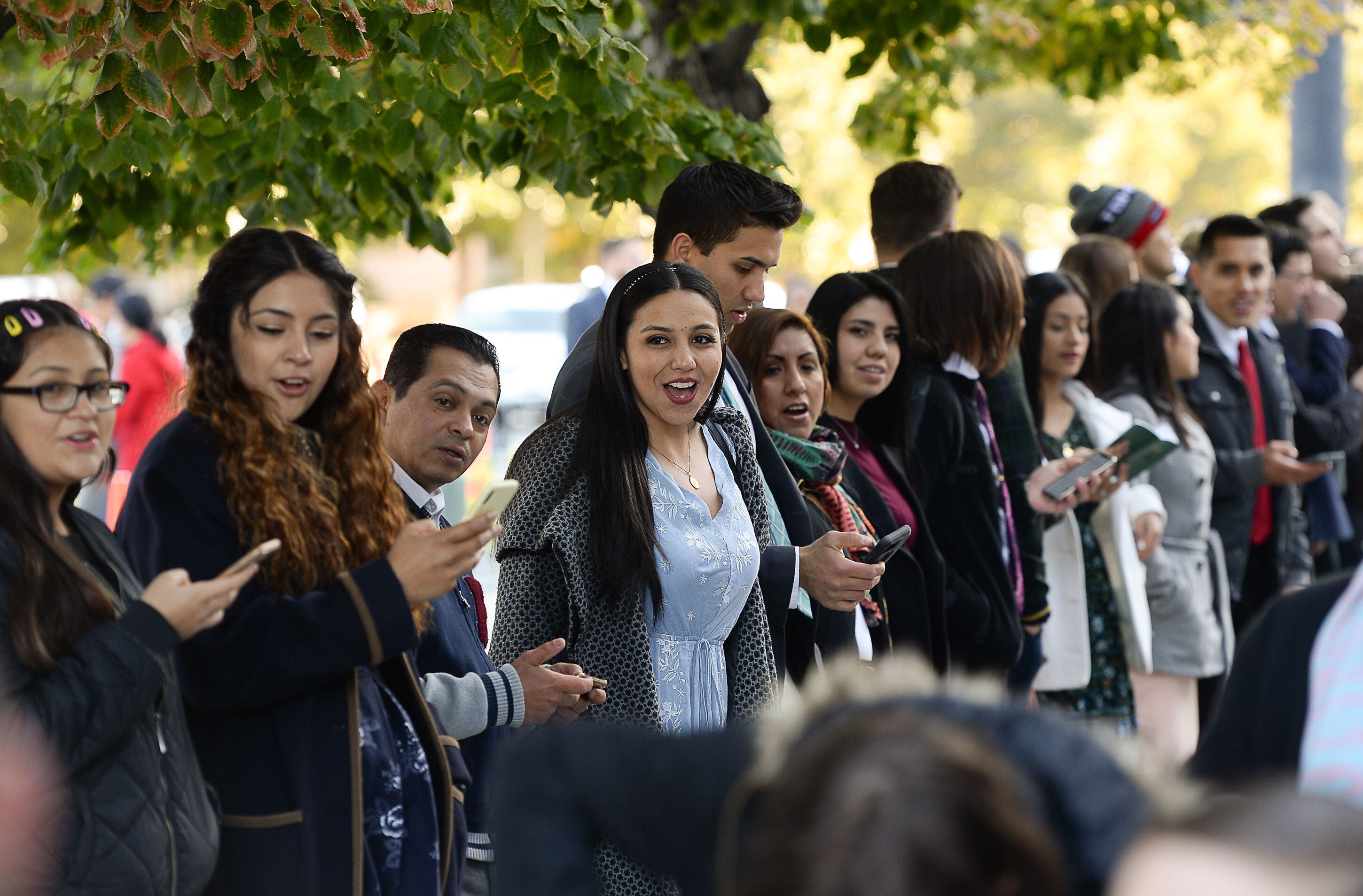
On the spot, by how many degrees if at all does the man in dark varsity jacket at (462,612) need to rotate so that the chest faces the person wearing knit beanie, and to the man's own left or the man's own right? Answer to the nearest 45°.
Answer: approximately 90° to the man's own left

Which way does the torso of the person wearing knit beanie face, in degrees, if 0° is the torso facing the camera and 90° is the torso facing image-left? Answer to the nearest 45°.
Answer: approximately 270°

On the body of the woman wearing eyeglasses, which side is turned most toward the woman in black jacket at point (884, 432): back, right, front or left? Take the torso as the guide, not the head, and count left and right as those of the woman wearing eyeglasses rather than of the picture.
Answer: left

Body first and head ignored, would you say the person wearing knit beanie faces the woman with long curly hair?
no

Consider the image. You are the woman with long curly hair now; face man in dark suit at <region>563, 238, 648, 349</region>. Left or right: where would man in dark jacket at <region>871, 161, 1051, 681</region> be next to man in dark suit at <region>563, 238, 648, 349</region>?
right

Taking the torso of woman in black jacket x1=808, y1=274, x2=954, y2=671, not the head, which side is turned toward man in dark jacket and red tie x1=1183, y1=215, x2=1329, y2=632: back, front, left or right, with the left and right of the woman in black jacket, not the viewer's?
left

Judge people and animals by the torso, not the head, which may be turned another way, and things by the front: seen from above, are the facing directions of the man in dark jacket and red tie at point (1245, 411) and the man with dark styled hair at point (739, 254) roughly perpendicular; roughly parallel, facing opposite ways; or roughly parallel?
roughly parallel

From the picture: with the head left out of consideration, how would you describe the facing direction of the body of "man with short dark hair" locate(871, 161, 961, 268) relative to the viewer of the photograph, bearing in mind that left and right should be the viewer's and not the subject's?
facing away from the viewer and to the right of the viewer

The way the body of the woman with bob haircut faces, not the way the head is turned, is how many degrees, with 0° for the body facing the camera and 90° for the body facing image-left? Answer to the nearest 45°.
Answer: approximately 270°

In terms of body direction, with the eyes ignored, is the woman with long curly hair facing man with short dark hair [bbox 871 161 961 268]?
no

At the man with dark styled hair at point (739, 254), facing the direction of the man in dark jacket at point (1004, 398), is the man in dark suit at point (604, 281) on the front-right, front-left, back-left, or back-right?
front-left

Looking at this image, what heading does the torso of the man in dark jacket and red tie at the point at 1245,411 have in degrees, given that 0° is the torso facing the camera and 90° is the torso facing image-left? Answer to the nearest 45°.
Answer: approximately 315°

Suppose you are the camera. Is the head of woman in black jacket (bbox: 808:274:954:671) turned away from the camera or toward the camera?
toward the camera

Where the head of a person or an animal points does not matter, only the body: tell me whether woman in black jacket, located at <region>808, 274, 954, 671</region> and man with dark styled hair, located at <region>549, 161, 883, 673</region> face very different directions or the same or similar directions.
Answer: same or similar directions

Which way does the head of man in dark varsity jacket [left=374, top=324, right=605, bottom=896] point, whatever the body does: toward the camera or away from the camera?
toward the camera

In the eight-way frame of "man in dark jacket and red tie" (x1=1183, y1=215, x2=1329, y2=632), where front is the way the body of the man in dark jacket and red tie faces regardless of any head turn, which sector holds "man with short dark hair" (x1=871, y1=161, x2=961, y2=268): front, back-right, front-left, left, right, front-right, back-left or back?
right
